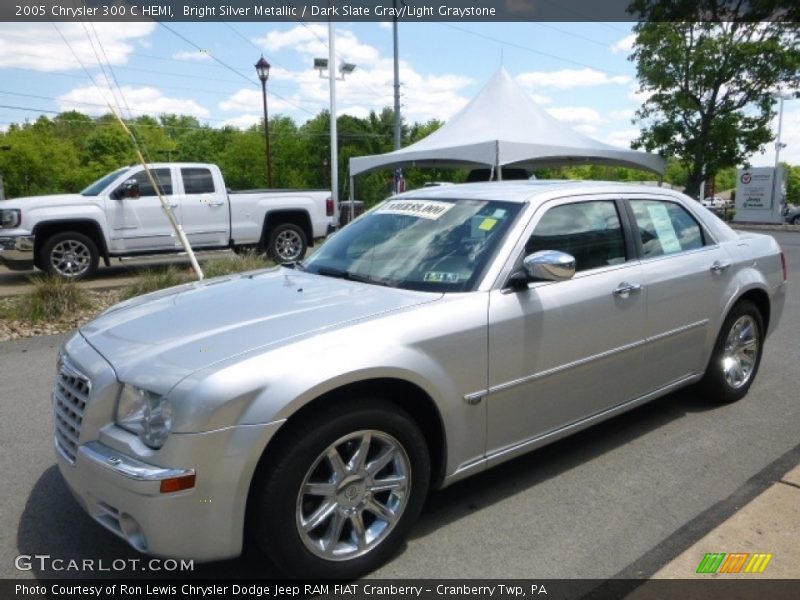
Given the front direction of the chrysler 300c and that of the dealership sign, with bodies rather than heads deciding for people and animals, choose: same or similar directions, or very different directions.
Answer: same or similar directions

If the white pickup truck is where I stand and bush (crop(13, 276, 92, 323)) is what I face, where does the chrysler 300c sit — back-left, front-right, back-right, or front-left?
front-left

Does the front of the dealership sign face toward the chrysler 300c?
yes

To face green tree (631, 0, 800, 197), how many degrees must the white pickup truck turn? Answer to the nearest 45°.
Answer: approximately 180°

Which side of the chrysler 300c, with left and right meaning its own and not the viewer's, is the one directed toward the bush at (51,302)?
right

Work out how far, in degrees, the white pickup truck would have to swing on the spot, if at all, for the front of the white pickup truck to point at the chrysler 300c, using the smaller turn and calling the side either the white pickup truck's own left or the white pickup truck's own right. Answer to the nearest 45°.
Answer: approximately 90° to the white pickup truck's own left

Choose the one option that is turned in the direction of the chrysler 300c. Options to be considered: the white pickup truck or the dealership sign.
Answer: the dealership sign

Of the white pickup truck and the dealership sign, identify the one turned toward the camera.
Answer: the dealership sign

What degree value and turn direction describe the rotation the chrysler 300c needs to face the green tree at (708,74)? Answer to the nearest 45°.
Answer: approximately 180°

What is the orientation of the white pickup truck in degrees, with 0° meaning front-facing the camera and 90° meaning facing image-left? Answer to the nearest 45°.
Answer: approximately 90°

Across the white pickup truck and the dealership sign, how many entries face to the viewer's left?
1

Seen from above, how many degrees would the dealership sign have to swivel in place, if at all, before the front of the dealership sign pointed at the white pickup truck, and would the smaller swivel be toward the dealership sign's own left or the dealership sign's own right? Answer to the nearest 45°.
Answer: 0° — it already faces it

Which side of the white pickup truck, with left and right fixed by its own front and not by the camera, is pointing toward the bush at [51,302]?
left

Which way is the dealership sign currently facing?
toward the camera

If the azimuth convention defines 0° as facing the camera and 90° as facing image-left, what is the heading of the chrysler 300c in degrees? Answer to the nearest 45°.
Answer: approximately 45°

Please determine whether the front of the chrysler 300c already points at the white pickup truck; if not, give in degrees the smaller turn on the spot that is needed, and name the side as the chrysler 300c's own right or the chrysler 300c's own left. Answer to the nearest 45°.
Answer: approximately 90° to the chrysler 300c's own right

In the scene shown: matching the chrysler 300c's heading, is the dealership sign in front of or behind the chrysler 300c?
behind
